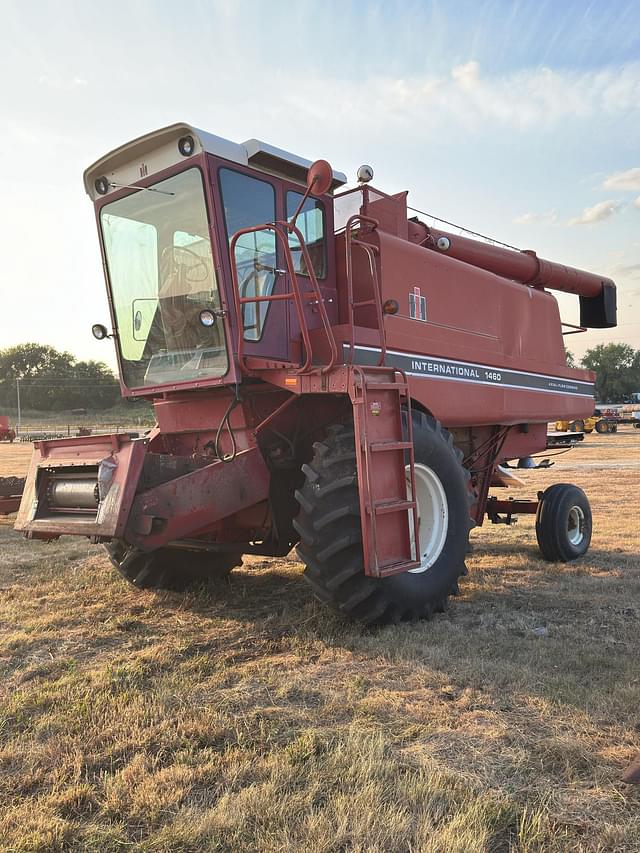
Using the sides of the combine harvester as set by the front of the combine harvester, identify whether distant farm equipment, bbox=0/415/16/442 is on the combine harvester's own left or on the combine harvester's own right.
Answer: on the combine harvester's own right

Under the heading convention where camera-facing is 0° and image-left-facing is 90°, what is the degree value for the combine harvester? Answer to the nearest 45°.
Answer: approximately 45°
